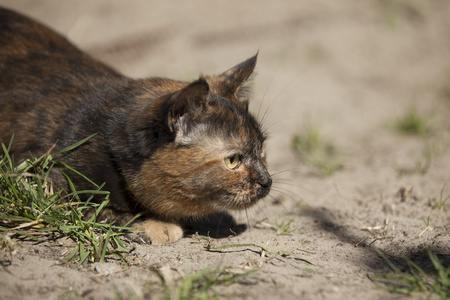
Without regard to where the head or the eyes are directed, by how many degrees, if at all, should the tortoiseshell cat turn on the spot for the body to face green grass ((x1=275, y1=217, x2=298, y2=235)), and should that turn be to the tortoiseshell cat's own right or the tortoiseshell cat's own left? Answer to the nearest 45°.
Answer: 0° — it already faces it

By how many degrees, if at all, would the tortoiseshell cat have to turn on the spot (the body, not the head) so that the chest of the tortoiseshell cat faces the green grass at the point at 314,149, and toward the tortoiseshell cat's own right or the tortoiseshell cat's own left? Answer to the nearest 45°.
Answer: approximately 45° to the tortoiseshell cat's own left

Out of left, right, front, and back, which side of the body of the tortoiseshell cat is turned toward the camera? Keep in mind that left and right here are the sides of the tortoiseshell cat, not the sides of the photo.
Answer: right

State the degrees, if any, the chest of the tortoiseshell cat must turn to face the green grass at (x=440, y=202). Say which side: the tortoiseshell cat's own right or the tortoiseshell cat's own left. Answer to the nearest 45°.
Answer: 0° — it already faces it
